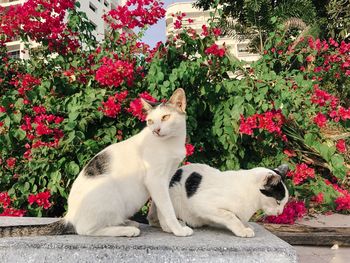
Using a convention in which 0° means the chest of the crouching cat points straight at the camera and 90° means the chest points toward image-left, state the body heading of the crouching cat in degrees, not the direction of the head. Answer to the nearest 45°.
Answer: approximately 270°

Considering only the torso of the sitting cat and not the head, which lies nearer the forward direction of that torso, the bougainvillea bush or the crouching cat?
the crouching cat

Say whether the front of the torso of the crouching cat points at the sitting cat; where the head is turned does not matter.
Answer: no

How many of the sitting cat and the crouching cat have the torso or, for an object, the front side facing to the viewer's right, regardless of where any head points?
2

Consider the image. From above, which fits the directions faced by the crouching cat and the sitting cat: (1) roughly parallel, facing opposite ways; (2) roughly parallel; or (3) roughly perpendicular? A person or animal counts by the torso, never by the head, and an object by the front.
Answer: roughly parallel

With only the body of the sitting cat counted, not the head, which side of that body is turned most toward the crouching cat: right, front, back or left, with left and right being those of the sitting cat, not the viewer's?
front

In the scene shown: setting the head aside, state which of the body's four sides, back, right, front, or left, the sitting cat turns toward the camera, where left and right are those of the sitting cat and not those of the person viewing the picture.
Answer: right
